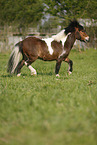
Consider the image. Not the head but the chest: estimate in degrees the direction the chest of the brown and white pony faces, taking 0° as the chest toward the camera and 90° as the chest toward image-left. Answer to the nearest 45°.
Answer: approximately 270°
